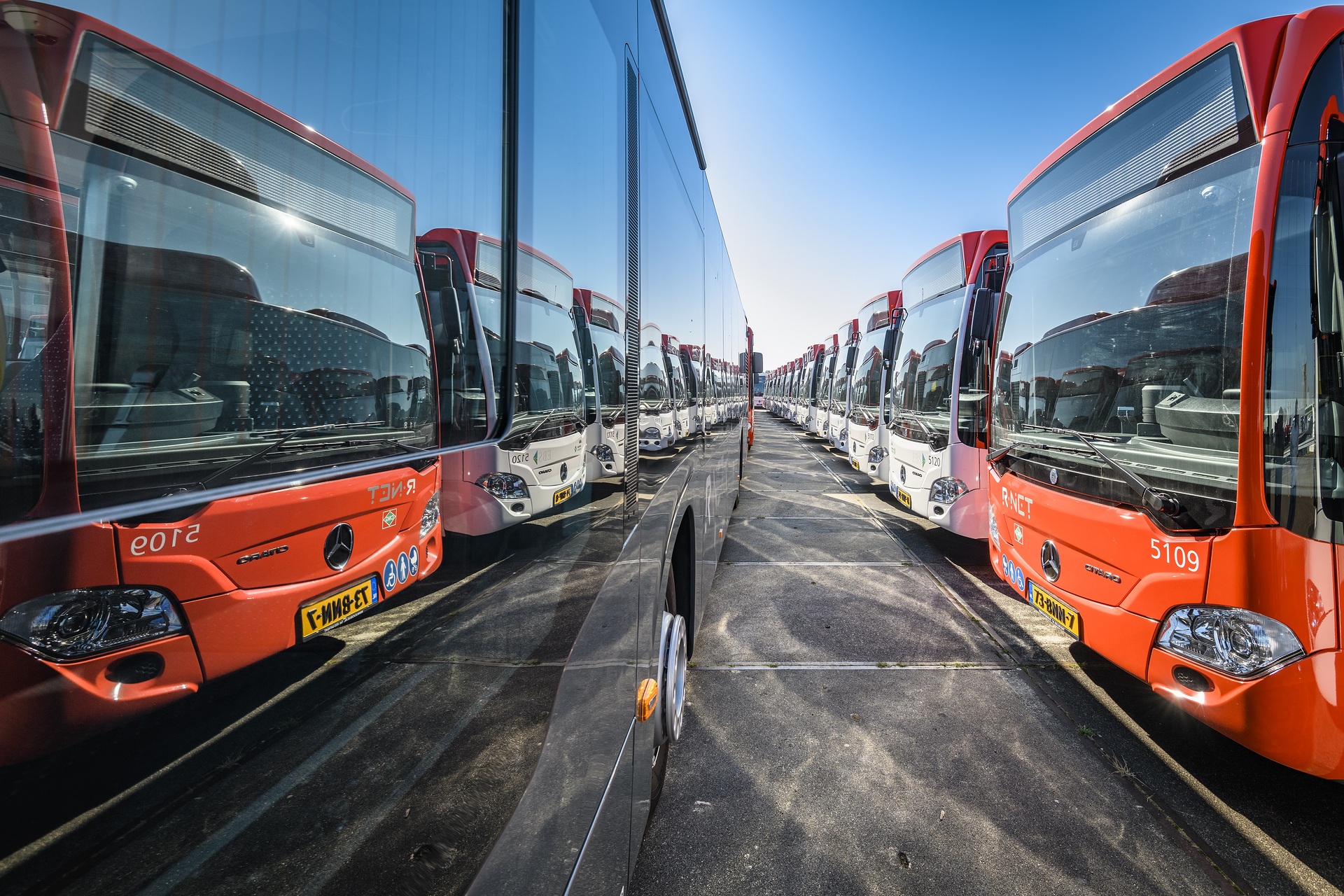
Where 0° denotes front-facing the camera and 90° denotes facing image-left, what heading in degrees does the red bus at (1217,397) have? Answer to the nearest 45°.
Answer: approximately 45°
